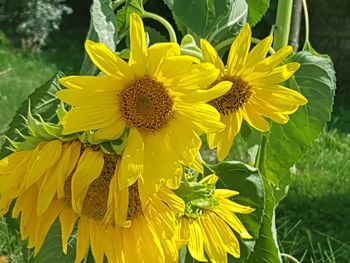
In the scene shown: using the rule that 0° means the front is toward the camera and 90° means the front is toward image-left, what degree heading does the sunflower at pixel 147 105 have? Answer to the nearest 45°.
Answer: approximately 0°

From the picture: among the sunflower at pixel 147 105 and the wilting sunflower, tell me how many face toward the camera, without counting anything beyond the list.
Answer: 2

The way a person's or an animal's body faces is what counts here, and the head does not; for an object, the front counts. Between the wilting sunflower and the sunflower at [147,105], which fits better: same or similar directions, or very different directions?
same or similar directions

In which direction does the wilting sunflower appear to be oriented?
toward the camera
